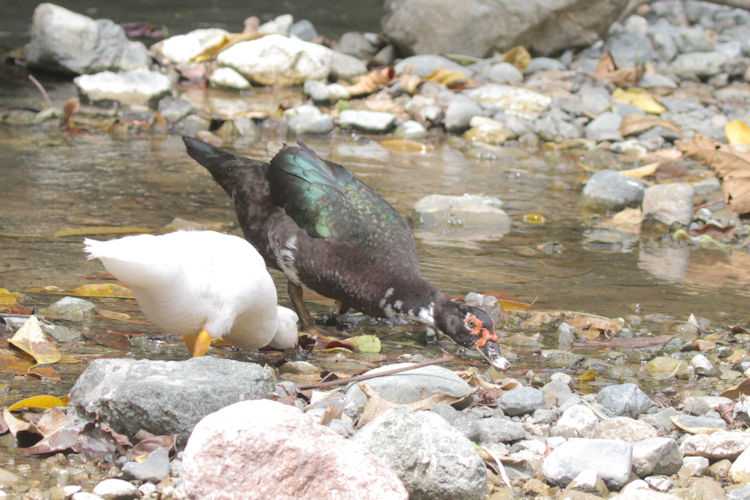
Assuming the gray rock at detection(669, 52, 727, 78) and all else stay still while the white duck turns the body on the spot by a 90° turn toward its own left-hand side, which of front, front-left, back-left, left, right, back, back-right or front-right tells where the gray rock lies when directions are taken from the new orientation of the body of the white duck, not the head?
front-right

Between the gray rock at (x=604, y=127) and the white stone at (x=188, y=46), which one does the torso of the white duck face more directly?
the gray rock

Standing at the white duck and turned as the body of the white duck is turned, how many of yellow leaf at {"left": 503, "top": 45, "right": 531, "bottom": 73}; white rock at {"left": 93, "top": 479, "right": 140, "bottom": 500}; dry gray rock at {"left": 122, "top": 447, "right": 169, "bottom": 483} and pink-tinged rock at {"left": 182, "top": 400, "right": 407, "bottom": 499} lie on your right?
3

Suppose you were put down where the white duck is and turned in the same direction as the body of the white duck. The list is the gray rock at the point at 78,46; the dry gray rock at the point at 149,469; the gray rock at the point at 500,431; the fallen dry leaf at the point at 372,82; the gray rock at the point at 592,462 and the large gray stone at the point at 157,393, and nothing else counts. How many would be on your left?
2

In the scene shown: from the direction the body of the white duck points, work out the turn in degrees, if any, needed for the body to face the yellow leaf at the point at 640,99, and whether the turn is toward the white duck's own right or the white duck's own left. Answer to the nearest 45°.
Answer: approximately 45° to the white duck's own left

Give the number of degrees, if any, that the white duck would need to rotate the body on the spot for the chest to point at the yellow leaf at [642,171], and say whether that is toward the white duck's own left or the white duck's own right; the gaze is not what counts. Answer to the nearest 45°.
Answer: approximately 45° to the white duck's own left

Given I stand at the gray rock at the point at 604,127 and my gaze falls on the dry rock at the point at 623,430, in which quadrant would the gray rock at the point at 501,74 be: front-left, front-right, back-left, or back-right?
back-right

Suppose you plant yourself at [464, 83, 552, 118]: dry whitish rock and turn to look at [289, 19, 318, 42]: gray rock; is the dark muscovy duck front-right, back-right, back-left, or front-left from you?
back-left

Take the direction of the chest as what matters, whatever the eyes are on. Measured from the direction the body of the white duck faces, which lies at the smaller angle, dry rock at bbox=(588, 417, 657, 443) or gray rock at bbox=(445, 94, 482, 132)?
the dry rock

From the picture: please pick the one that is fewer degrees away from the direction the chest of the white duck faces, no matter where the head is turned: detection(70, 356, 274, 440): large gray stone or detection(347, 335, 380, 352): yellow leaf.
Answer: the yellow leaf

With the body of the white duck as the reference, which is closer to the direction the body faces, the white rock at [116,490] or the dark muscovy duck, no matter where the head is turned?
the dark muscovy duck

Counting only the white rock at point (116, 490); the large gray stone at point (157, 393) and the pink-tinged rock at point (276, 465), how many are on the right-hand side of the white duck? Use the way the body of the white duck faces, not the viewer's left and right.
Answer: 3

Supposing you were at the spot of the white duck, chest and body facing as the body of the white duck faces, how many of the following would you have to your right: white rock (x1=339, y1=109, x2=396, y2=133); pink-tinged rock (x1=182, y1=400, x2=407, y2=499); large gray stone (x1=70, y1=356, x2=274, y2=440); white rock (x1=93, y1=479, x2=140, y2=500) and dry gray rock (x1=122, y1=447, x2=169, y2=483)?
4

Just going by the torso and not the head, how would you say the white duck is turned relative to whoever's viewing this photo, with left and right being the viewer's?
facing to the right of the viewer

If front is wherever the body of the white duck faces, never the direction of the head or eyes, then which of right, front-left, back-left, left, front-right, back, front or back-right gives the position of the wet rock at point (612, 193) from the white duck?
front-left

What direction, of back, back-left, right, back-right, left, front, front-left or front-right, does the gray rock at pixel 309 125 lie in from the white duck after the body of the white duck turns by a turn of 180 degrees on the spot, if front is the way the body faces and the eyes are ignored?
right
